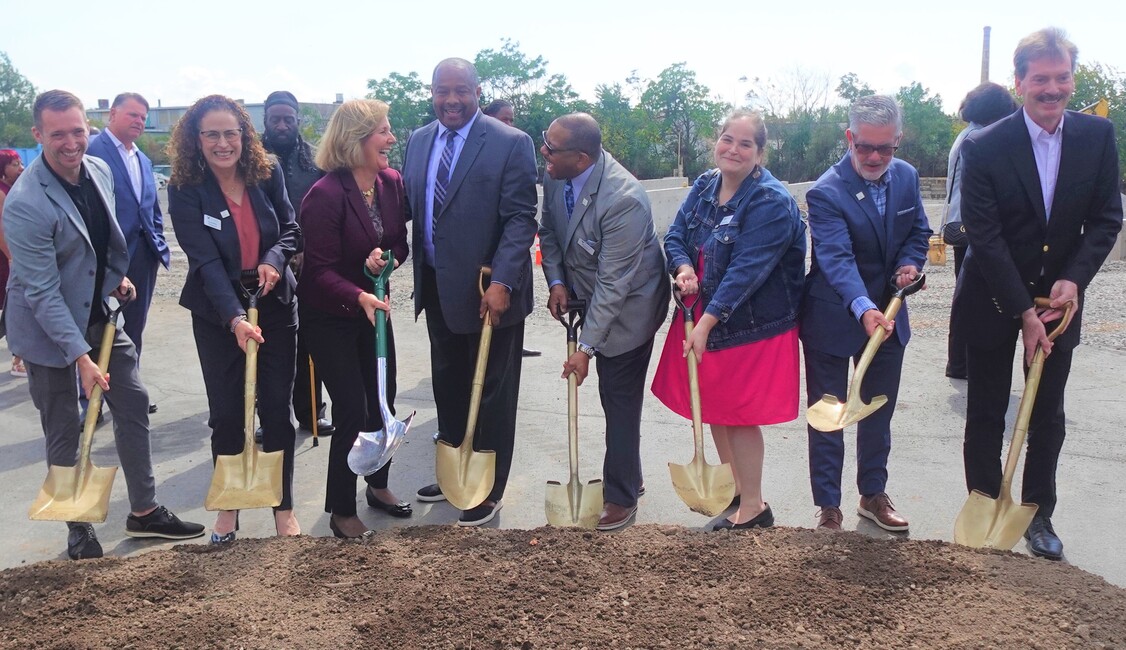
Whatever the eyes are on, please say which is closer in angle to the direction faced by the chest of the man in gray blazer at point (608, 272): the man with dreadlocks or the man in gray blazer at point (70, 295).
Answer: the man in gray blazer

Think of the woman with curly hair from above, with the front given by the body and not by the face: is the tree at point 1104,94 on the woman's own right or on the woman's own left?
on the woman's own left

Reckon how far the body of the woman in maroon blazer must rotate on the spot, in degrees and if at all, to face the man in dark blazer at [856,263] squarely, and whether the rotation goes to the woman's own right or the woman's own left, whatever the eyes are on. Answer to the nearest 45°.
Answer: approximately 45° to the woman's own left

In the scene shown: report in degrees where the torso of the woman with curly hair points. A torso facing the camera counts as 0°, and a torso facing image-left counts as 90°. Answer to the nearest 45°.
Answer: approximately 0°
